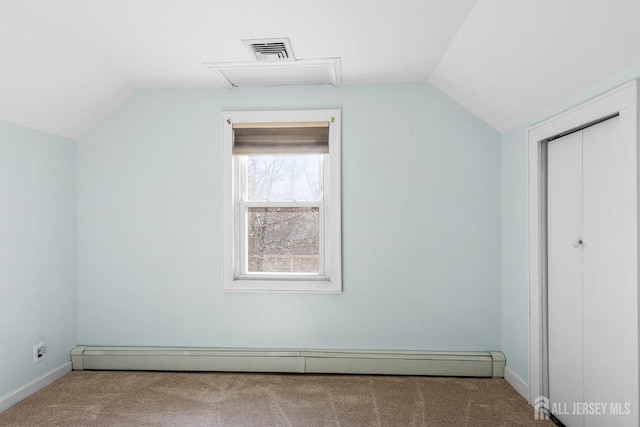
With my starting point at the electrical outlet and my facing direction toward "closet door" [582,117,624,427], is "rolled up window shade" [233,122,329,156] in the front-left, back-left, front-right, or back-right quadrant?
front-left

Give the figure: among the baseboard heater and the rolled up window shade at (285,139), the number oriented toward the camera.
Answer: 2

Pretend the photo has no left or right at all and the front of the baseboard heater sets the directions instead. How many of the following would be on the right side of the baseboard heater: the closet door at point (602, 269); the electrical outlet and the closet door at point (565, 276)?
1

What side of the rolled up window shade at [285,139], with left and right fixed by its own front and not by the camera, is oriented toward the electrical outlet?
right

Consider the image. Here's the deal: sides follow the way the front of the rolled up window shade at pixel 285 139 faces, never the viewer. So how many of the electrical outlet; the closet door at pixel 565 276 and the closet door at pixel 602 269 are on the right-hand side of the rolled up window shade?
1

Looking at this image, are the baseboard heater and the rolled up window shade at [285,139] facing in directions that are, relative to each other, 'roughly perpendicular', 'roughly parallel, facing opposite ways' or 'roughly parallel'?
roughly parallel

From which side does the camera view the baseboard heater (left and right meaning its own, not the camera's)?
front

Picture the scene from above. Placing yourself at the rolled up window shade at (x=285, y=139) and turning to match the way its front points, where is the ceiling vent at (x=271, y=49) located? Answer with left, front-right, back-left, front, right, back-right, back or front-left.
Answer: front

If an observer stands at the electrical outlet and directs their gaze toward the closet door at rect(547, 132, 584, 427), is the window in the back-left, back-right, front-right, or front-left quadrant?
front-left

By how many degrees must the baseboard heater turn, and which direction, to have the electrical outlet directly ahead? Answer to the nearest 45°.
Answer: approximately 90° to its right

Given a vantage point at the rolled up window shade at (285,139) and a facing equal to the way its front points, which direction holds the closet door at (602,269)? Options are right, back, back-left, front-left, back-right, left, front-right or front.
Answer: front-left

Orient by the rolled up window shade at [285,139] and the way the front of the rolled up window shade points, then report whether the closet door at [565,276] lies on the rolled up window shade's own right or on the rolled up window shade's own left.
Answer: on the rolled up window shade's own left

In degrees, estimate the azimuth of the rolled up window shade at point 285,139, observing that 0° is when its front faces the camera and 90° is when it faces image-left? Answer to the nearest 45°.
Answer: approximately 0°

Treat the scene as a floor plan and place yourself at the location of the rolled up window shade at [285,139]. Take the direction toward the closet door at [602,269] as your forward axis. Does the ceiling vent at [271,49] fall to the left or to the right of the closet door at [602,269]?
right
